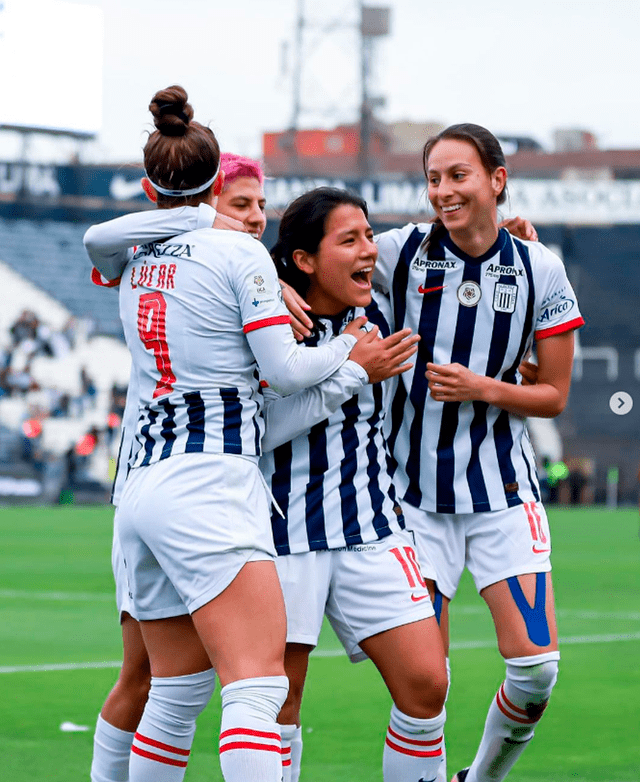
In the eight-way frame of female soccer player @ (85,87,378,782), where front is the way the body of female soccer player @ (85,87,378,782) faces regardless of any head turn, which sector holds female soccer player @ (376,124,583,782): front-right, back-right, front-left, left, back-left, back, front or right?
front

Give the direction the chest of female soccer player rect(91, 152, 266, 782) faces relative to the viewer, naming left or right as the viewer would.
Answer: facing the viewer and to the right of the viewer

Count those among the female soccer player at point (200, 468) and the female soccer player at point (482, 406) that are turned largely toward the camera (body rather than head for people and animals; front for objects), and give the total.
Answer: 1

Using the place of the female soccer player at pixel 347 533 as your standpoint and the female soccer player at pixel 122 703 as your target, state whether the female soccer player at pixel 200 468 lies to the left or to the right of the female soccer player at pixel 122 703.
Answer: left

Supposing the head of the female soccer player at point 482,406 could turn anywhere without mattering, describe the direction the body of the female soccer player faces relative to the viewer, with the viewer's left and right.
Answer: facing the viewer

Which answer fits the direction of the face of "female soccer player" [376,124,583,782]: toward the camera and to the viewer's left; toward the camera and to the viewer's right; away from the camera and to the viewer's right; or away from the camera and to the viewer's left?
toward the camera and to the viewer's left

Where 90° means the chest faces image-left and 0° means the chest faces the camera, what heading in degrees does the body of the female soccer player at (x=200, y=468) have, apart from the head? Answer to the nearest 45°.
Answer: approximately 225°

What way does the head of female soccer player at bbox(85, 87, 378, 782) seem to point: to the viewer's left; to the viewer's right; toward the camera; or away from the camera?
away from the camera

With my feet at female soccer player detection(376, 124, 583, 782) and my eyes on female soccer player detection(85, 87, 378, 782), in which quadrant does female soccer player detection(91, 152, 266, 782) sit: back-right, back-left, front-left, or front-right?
front-right

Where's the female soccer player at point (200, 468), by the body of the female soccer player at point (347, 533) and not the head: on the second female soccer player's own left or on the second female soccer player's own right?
on the second female soccer player's own right
